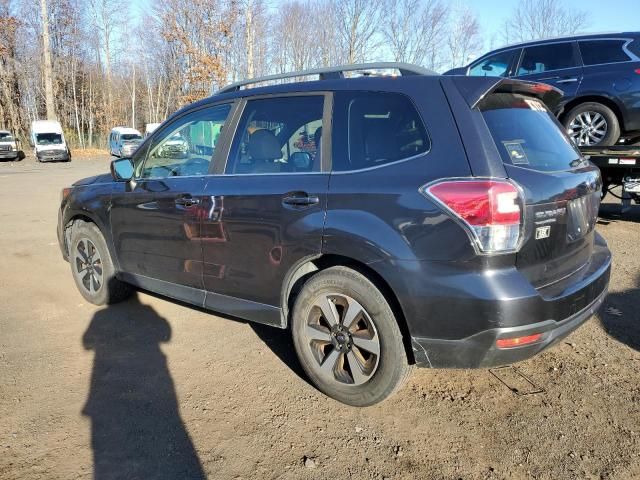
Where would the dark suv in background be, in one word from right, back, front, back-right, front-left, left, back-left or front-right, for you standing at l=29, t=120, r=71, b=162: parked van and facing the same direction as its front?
front

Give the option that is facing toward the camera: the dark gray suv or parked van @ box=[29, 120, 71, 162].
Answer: the parked van

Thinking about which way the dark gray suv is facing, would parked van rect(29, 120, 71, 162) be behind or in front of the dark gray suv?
in front

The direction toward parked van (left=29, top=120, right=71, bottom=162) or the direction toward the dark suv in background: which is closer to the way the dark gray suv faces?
the parked van

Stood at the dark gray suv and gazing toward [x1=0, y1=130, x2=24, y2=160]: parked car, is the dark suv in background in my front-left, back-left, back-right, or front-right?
front-right

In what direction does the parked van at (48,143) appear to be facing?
toward the camera

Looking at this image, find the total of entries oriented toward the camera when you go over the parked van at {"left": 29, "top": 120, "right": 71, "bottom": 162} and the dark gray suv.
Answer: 1

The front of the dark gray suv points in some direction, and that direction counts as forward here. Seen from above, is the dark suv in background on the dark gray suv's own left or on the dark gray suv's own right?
on the dark gray suv's own right

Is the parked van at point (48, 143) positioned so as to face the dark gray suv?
yes

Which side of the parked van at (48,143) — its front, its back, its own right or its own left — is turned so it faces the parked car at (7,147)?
right

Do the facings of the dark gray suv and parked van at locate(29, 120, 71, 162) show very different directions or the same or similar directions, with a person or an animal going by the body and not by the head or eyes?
very different directions

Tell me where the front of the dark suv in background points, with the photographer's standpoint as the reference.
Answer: facing to the left of the viewer

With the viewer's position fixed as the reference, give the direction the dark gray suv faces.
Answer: facing away from the viewer and to the left of the viewer

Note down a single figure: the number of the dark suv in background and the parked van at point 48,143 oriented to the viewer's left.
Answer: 1

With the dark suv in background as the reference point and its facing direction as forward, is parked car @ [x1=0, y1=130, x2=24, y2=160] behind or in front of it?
in front
